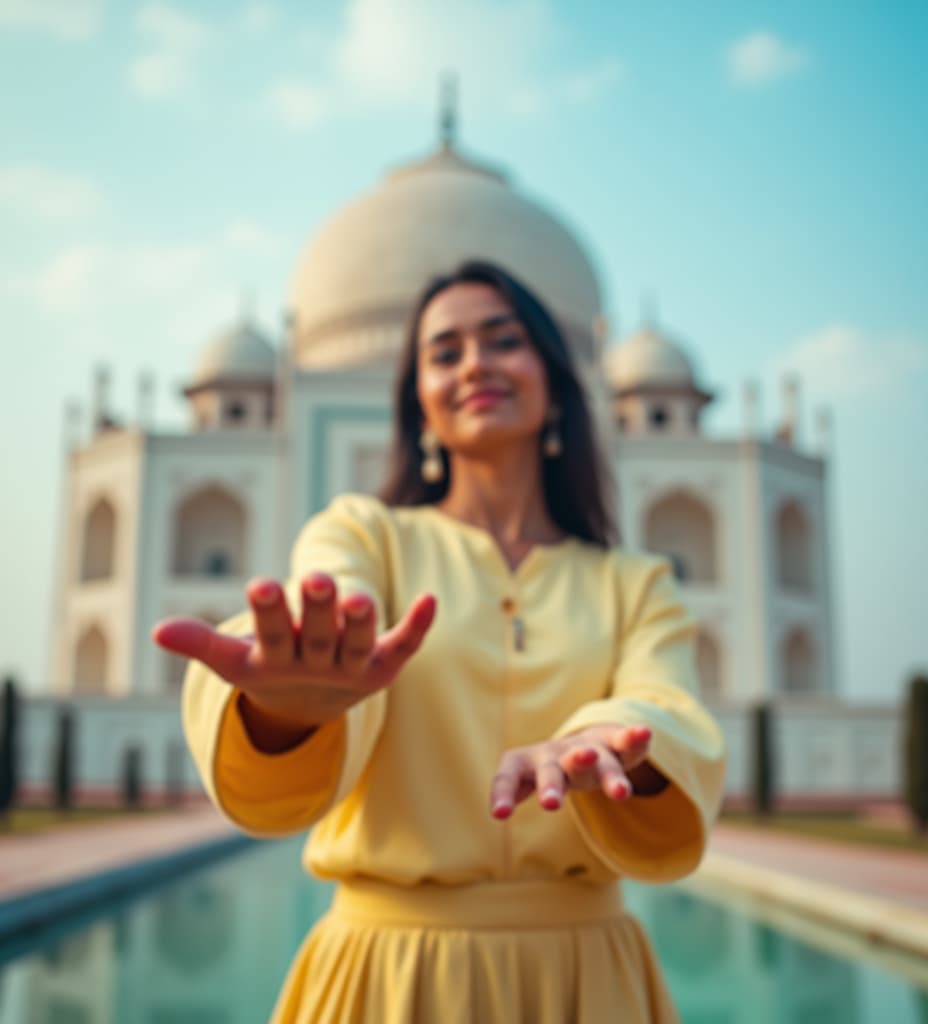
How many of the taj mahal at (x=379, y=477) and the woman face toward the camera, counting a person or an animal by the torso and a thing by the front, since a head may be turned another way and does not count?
2

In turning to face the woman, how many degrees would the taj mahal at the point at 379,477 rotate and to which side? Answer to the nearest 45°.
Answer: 0° — it already faces them

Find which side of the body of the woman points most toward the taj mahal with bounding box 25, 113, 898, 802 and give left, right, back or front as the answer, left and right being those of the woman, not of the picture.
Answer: back

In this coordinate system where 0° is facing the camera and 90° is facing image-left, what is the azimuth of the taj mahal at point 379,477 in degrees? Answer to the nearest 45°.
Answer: approximately 0°
